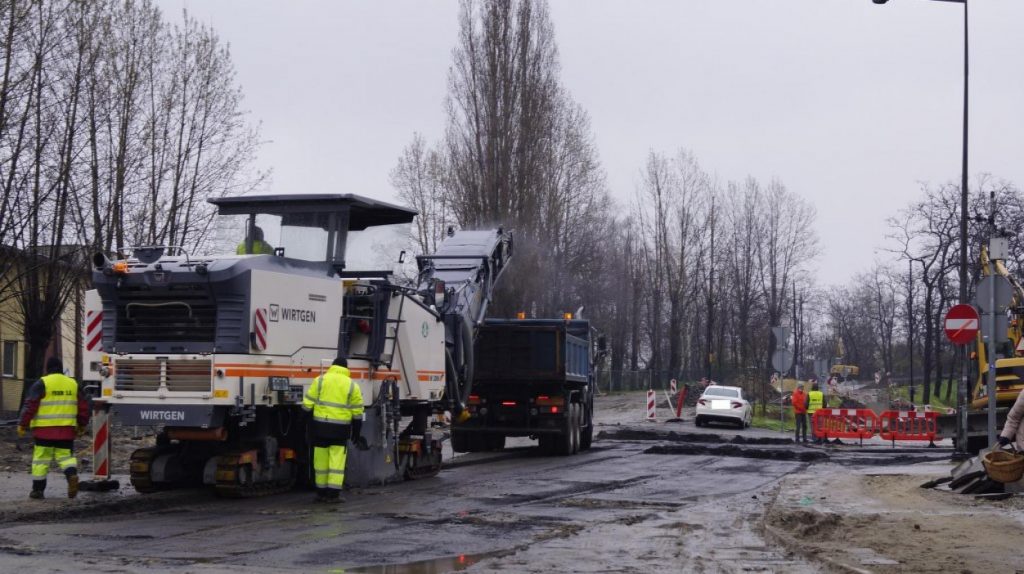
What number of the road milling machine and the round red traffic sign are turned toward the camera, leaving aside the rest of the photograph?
1

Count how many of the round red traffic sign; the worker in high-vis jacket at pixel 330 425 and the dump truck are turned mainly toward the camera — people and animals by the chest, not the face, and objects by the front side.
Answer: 1

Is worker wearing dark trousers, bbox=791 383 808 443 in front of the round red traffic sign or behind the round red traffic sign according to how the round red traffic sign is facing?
behind

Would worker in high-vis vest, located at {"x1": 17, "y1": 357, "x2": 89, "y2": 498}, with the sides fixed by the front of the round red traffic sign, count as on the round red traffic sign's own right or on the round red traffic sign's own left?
on the round red traffic sign's own right

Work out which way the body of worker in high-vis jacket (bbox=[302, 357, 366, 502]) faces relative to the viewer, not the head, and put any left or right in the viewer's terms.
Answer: facing away from the viewer

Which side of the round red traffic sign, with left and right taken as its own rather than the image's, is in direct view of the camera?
front

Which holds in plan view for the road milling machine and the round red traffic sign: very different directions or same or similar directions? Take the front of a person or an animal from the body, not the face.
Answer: very different directions

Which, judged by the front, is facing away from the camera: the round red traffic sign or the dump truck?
the dump truck

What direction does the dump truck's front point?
away from the camera

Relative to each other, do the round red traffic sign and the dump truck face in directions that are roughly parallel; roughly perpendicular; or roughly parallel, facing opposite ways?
roughly parallel, facing opposite ways

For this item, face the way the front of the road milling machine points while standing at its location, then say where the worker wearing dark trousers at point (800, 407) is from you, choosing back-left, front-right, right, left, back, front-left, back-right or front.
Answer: front

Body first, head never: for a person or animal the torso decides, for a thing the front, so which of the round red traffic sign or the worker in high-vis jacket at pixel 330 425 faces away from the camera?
the worker in high-vis jacket

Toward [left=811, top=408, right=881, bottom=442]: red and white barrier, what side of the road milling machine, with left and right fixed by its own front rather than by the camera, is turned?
front

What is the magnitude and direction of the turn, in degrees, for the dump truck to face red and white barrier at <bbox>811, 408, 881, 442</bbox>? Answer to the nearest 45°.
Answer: approximately 45° to its right
